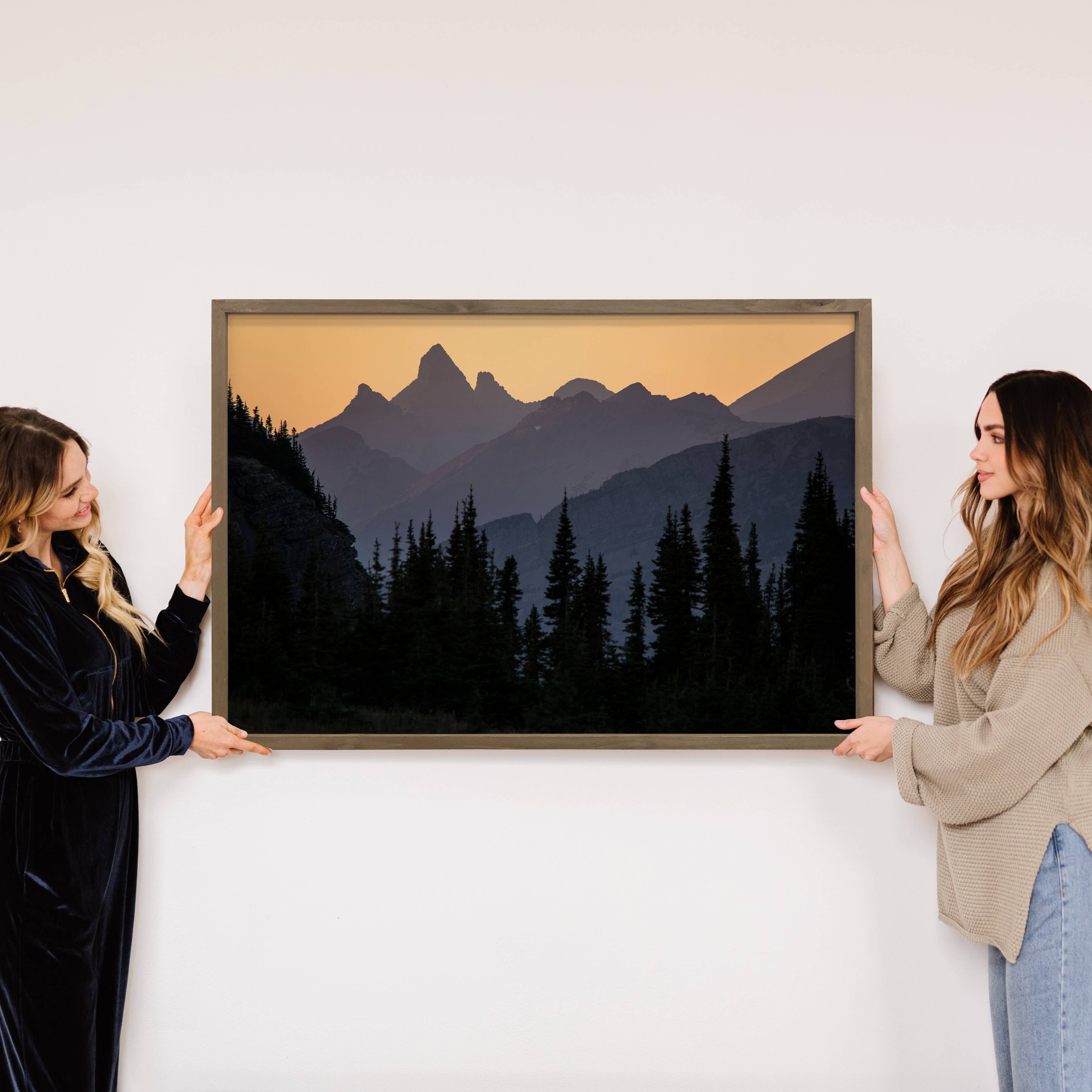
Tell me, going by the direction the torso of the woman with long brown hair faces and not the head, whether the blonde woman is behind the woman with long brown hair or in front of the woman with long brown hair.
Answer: in front

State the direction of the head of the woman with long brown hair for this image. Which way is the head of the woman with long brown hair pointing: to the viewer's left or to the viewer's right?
to the viewer's left

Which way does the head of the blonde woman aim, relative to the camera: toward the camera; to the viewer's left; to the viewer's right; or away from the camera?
to the viewer's right

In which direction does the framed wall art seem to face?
toward the camera

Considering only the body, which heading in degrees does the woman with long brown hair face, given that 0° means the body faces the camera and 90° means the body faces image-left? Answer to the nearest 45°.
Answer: approximately 90°
